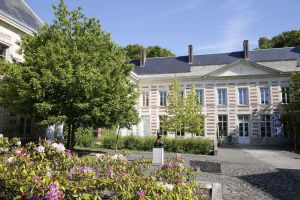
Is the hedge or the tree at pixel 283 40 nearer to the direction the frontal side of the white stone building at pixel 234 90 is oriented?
the hedge

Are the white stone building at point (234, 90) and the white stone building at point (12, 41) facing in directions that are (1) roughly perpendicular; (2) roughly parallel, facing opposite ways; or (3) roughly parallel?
roughly perpendicular

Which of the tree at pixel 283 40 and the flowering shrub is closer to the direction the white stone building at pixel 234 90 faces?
the flowering shrub

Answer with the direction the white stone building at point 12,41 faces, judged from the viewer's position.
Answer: facing the viewer and to the right of the viewer

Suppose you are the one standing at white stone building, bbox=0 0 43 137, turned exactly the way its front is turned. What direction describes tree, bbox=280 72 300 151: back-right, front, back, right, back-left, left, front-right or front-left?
front-left

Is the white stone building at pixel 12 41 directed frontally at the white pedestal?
yes

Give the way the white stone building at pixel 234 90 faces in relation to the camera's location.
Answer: facing the viewer

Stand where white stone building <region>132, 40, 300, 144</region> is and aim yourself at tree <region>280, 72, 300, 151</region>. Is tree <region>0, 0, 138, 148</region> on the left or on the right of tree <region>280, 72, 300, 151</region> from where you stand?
right

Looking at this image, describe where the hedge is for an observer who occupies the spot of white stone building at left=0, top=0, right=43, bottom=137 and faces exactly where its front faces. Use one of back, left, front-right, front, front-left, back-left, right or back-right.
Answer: front-left

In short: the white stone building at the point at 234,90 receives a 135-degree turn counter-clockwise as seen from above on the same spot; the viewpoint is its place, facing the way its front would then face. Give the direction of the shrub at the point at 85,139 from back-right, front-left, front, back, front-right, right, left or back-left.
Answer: back

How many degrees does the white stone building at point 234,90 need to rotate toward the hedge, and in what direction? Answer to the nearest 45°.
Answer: approximately 45° to its right

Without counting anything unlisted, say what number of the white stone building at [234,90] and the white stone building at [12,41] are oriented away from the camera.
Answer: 0

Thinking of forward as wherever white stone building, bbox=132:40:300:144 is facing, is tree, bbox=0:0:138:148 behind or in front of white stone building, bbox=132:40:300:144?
in front

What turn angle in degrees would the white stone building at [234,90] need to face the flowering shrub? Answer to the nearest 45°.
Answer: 0° — it already faces it
